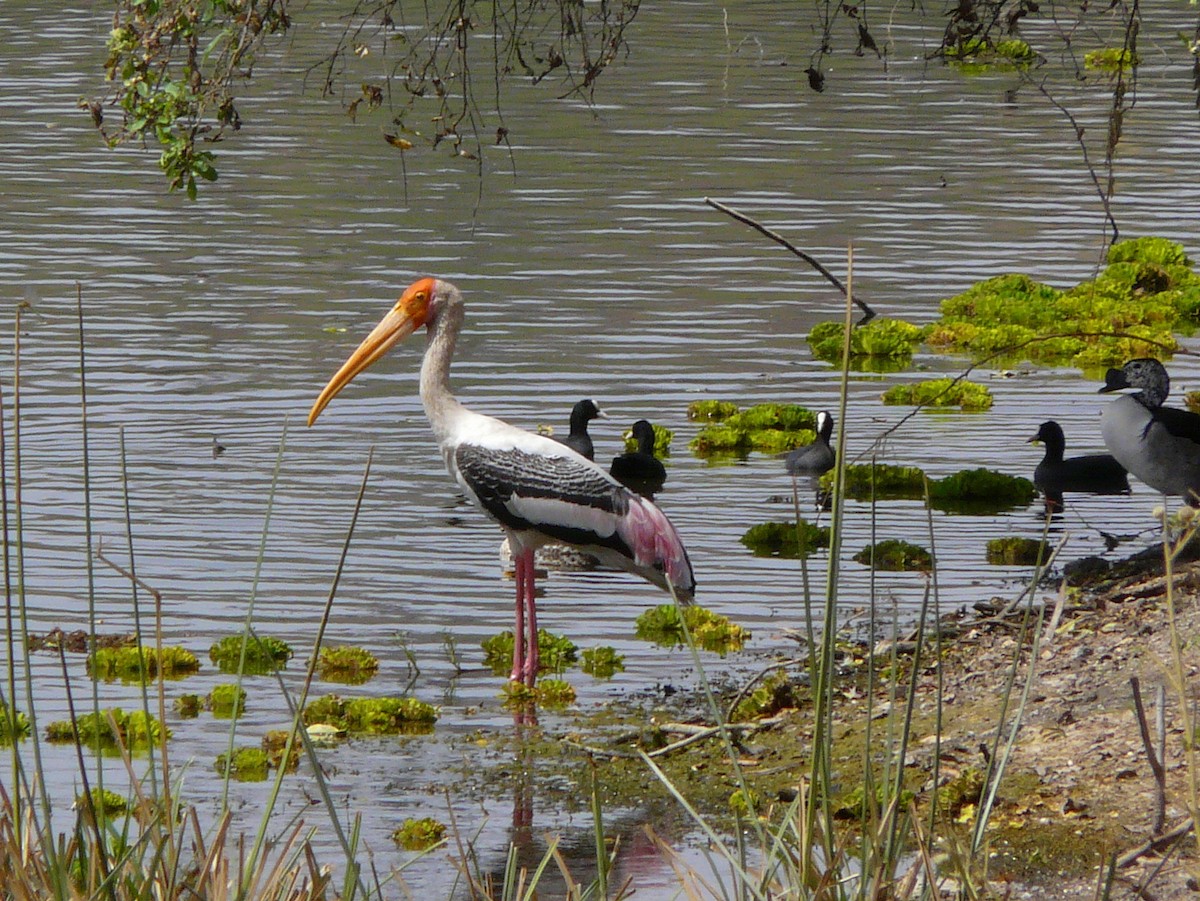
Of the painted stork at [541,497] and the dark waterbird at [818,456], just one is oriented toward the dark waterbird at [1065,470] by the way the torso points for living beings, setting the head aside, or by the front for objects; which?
the dark waterbird at [818,456]

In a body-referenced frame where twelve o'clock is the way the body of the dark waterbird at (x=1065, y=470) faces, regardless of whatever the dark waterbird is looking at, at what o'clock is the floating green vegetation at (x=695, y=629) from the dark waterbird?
The floating green vegetation is roughly at 10 o'clock from the dark waterbird.

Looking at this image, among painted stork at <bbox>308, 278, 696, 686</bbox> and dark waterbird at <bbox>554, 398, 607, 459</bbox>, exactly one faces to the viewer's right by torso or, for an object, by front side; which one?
the dark waterbird

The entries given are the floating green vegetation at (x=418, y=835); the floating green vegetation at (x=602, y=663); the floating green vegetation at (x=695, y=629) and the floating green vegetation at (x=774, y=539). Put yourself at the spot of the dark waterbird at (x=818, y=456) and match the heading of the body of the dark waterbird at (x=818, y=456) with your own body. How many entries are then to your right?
4

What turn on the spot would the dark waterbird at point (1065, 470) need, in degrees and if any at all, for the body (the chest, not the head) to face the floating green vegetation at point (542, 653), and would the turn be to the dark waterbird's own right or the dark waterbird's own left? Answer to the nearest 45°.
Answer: approximately 45° to the dark waterbird's own left

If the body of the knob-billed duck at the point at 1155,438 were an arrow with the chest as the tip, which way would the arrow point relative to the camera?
to the viewer's left

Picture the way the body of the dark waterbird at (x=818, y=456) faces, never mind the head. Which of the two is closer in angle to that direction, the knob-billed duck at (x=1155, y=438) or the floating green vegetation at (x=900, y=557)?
the knob-billed duck

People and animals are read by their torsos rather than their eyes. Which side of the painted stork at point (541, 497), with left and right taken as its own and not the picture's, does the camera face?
left

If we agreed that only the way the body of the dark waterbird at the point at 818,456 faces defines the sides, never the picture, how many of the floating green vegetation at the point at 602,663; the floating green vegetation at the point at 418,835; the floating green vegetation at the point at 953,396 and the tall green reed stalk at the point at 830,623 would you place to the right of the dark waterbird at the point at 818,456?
3

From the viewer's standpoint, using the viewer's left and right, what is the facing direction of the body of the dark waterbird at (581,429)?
facing to the right of the viewer

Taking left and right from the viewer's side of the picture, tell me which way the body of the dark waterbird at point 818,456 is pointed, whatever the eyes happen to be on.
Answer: facing to the right of the viewer

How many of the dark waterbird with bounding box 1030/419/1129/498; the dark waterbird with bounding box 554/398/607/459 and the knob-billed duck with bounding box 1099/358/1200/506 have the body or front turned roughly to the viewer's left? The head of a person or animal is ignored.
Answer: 2

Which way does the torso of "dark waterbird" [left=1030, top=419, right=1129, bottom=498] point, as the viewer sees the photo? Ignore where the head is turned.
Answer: to the viewer's left

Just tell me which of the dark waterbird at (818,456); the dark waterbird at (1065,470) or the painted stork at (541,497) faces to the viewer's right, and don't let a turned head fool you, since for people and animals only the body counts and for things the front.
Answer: the dark waterbird at (818,456)

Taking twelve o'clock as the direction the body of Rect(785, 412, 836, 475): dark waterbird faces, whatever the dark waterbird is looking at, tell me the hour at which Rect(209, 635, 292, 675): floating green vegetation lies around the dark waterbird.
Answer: The floating green vegetation is roughly at 4 o'clock from the dark waterbird.

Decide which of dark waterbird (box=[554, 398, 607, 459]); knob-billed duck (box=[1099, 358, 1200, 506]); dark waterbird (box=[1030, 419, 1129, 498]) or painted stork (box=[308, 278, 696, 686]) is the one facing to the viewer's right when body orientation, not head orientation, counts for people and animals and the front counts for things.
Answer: dark waterbird (box=[554, 398, 607, 459])
